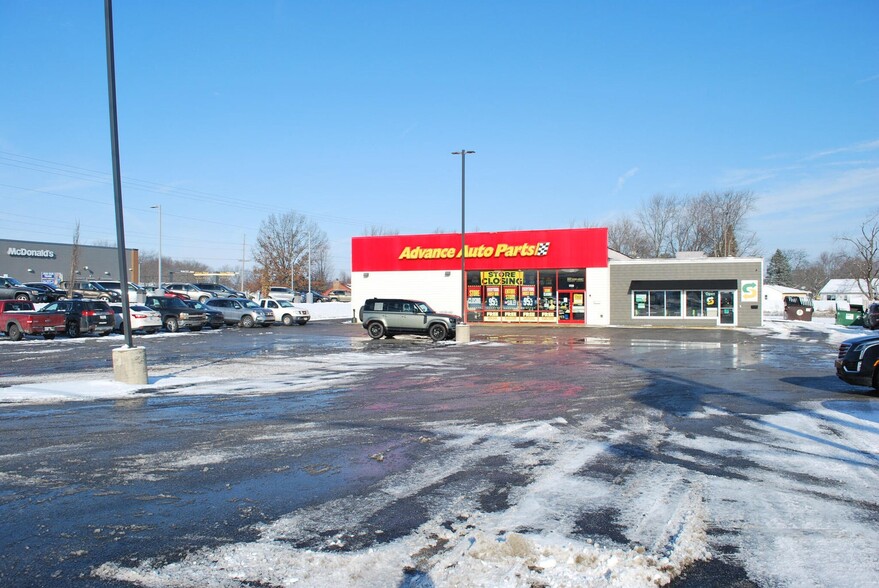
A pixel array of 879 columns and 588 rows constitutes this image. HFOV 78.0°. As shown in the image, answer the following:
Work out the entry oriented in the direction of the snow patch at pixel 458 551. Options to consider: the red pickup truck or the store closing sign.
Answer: the store closing sign

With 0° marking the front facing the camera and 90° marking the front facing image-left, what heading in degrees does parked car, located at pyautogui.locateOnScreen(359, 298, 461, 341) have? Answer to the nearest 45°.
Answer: approximately 270°

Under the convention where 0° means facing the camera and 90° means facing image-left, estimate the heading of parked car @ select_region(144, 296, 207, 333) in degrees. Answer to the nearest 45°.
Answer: approximately 315°

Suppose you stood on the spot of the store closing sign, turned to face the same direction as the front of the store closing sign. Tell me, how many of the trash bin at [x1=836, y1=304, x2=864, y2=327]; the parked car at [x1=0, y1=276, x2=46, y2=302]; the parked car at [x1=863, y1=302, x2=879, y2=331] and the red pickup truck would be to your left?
2

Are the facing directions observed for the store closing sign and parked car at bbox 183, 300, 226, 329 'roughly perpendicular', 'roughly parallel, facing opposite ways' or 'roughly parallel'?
roughly perpendicular

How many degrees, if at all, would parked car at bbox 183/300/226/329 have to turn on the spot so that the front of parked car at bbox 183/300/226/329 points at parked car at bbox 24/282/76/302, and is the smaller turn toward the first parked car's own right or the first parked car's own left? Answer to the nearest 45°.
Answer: approximately 180°

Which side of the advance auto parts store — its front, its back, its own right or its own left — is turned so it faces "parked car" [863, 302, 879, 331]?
left
